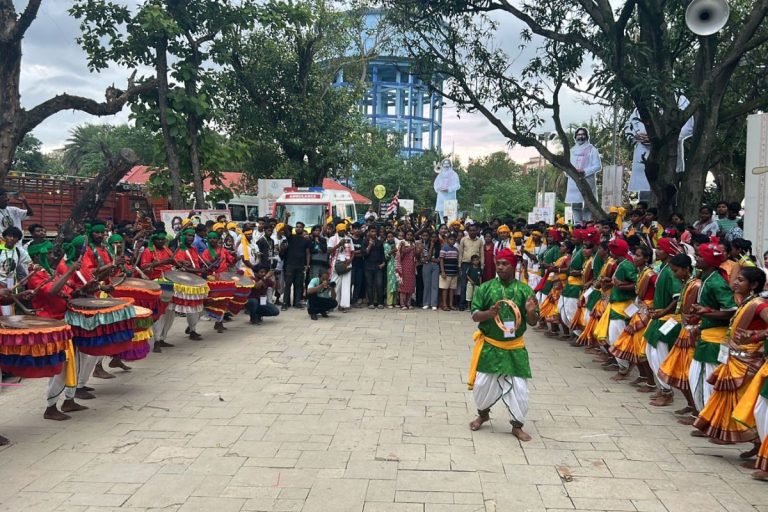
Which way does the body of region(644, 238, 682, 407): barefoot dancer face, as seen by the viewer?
to the viewer's left

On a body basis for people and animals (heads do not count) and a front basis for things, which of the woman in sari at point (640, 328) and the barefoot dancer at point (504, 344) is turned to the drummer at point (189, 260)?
the woman in sari

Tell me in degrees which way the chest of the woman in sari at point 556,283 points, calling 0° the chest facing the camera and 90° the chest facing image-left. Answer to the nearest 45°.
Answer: approximately 90°

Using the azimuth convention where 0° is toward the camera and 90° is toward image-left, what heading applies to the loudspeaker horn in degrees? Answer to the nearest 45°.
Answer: approximately 0°

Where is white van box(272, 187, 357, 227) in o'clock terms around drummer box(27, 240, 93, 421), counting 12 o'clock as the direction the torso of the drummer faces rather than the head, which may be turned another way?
The white van is roughly at 10 o'clock from the drummer.

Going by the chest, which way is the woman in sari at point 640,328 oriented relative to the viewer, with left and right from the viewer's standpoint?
facing to the left of the viewer

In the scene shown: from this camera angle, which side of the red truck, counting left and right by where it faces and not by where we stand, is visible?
right

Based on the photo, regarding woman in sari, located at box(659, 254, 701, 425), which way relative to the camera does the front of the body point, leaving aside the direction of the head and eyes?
to the viewer's left
